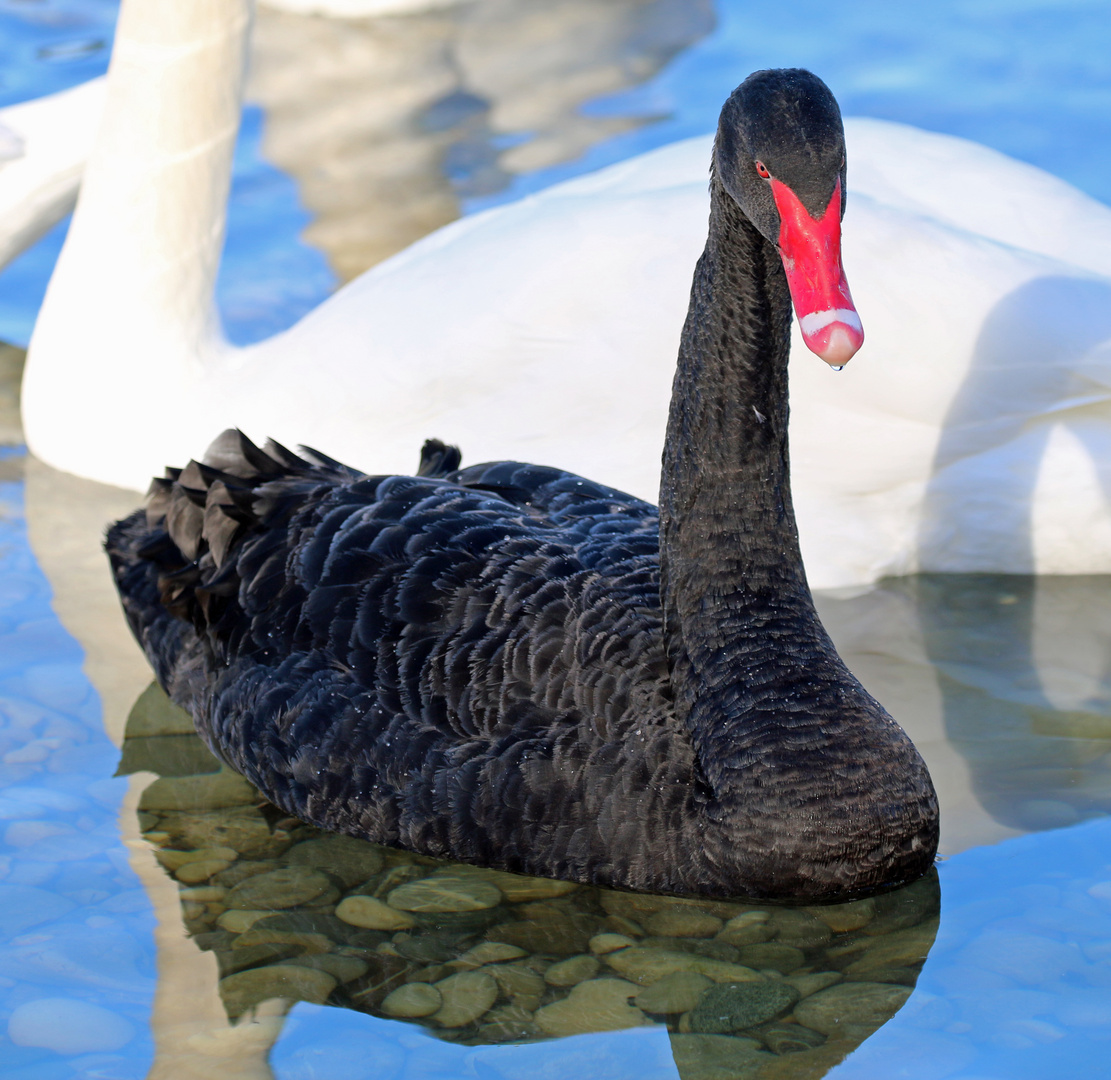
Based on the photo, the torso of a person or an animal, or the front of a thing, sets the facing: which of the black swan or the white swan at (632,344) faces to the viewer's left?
the white swan

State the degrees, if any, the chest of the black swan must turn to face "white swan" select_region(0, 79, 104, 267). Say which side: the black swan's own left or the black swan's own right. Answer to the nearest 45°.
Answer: approximately 180°

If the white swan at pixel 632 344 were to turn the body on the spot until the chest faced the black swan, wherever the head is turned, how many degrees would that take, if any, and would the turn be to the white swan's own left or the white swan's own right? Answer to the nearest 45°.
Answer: approximately 90° to the white swan's own left

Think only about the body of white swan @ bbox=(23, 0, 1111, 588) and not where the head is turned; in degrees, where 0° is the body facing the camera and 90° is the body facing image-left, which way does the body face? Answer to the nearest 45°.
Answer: approximately 90°

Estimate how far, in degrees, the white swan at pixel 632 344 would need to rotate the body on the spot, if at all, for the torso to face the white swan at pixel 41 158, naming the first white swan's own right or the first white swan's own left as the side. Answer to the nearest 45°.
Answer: approximately 45° to the first white swan's own right

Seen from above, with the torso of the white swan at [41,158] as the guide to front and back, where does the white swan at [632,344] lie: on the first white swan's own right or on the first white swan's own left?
on the first white swan's own left

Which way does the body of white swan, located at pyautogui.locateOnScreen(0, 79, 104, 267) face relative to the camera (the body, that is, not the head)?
to the viewer's left

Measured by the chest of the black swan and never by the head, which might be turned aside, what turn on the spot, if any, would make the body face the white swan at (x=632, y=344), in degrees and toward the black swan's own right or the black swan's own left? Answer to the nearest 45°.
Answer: approximately 135° to the black swan's own left
